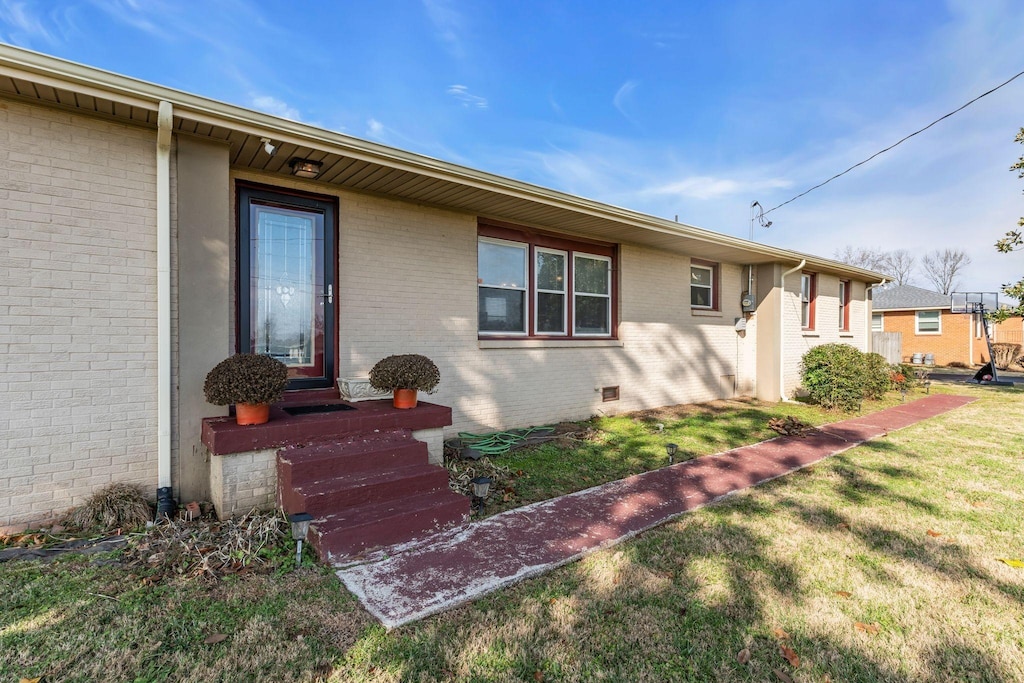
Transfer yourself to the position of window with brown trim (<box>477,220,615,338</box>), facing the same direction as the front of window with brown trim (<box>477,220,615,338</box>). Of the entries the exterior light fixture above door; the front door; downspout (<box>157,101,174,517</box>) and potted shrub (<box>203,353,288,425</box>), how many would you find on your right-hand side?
4

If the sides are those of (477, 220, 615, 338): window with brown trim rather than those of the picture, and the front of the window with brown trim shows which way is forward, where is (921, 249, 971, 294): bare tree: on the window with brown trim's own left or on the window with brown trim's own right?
on the window with brown trim's own left

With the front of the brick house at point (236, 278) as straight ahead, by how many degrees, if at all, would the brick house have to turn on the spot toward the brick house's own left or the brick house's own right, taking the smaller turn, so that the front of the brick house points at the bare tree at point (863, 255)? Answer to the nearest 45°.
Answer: approximately 90° to the brick house's own left

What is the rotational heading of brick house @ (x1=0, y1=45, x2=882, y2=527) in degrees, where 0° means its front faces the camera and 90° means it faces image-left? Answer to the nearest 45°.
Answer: approximately 315°

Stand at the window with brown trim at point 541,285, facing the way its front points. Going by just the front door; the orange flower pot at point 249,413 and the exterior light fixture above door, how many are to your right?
3

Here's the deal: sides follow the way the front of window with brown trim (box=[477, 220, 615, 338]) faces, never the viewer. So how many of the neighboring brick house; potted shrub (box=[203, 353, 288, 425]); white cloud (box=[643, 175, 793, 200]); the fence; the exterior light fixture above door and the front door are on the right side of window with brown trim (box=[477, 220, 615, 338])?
3

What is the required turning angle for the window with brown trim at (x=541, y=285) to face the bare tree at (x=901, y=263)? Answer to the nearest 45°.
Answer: approximately 90° to its left

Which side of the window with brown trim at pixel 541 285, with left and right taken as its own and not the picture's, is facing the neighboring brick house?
left

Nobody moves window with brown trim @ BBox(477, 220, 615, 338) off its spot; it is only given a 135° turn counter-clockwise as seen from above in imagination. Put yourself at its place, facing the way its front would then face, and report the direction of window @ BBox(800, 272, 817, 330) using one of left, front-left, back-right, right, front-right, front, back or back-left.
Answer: front-right

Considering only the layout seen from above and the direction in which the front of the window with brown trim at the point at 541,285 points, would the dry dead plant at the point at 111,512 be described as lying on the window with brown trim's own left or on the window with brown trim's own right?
on the window with brown trim's own right

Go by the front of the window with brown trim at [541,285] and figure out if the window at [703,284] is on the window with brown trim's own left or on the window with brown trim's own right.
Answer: on the window with brown trim's own left

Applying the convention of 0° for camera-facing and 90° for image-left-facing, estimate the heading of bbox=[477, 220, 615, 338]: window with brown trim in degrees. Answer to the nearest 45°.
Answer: approximately 315°

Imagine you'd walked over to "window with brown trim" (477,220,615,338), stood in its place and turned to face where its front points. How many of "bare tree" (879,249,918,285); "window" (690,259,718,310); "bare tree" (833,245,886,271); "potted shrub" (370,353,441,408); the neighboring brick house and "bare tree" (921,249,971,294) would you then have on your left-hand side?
5

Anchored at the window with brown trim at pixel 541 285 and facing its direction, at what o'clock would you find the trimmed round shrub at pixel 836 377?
The trimmed round shrub is roughly at 10 o'clock from the window with brown trim.
